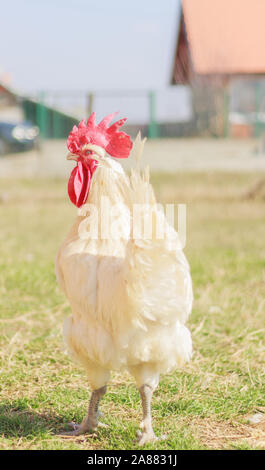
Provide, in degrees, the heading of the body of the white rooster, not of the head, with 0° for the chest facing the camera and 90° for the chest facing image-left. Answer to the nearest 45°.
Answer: approximately 45°

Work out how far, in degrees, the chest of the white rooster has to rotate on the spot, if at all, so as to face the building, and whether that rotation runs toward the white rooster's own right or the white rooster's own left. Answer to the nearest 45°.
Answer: approximately 135° to the white rooster's own right

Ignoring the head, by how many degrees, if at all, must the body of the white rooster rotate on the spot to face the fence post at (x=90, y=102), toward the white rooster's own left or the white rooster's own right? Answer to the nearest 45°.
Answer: approximately 135° to the white rooster's own right

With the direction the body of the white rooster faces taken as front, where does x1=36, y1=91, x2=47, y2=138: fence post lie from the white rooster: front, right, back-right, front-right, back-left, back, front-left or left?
back-right

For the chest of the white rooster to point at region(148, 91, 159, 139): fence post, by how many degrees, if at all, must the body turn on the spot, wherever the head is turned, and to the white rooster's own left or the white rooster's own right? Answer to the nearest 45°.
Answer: approximately 135° to the white rooster's own right

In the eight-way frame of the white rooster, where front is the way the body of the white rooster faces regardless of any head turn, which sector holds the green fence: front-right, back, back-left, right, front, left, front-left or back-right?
back-right

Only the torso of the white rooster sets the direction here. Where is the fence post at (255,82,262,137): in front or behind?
behind
